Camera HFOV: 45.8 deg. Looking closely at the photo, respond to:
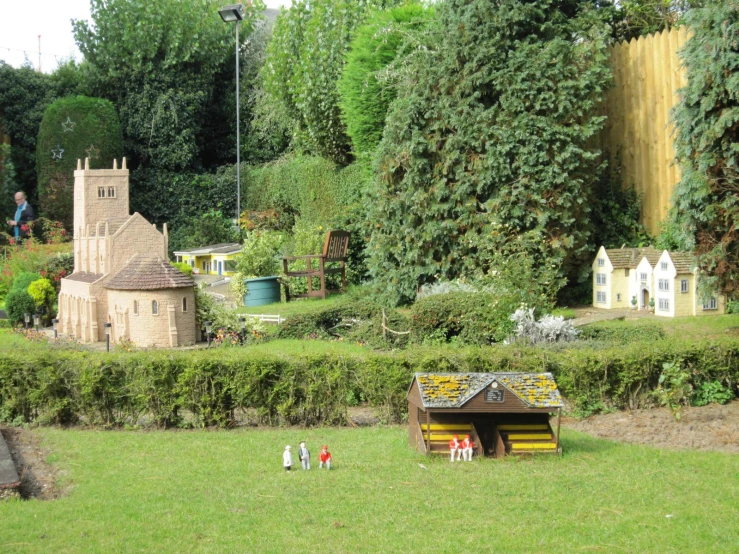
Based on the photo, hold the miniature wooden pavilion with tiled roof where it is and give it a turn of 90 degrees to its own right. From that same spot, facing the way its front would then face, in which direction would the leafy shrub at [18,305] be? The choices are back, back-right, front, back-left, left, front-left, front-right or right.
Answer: front-right

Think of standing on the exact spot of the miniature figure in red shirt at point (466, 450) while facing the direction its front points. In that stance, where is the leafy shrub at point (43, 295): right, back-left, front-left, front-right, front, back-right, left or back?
back-right

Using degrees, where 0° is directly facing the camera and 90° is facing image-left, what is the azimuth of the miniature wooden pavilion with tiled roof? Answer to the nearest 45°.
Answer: approximately 0°

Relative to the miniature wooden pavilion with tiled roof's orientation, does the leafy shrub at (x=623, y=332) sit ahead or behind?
behind

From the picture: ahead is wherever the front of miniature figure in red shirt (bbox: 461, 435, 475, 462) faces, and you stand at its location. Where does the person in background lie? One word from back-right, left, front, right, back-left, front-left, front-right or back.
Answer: back-right

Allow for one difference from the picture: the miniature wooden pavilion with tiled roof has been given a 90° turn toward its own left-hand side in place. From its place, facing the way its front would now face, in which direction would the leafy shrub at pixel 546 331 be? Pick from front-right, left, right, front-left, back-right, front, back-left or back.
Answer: left

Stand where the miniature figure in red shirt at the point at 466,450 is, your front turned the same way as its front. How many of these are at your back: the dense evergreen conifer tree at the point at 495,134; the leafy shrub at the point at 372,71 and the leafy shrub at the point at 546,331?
3

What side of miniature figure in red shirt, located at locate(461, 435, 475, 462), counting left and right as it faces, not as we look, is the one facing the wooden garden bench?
back

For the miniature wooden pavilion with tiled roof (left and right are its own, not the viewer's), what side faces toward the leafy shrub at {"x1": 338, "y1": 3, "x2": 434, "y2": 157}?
back

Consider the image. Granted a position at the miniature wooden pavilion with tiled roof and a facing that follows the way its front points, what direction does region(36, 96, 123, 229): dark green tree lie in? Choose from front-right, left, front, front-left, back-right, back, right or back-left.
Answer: back-right

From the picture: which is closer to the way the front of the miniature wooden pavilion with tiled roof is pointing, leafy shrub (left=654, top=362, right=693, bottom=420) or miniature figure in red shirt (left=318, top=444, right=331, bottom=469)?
the miniature figure in red shirt

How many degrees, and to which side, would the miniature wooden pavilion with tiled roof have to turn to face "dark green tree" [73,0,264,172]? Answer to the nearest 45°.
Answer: approximately 135° to its right

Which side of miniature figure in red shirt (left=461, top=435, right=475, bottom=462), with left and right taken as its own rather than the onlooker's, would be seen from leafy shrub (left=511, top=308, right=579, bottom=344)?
back

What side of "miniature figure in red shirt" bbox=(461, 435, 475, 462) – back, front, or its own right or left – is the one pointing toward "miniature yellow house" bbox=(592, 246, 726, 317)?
back

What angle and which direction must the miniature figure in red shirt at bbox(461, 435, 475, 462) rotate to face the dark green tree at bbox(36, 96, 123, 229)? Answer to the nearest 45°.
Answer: approximately 135° to its right

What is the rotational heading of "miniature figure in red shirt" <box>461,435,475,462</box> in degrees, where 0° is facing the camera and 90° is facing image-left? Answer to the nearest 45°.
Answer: approximately 0°

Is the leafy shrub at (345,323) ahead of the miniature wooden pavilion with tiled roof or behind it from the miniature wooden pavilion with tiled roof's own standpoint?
behind
